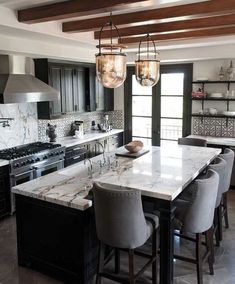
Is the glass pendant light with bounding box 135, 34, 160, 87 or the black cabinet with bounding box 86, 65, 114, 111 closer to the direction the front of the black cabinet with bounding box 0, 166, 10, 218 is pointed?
the glass pendant light

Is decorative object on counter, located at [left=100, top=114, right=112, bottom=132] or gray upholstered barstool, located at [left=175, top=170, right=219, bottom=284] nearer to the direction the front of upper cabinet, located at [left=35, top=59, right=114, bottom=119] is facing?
the gray upholstered barstool

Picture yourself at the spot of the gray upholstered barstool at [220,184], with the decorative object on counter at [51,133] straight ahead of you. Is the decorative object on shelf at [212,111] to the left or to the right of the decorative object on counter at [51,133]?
right

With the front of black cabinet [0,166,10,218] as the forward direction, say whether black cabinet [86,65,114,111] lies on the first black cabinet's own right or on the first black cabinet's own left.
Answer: on the first black cabinet's own left

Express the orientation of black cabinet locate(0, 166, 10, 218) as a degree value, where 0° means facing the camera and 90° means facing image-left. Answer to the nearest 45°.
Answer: approximately 315°

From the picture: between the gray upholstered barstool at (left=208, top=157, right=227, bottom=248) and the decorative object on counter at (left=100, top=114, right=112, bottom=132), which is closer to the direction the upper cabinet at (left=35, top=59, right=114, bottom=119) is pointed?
the gray upholstered barstool

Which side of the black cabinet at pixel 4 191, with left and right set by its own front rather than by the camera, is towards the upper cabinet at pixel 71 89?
left

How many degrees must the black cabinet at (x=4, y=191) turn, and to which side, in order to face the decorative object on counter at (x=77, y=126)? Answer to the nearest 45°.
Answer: approximately 90° to its left

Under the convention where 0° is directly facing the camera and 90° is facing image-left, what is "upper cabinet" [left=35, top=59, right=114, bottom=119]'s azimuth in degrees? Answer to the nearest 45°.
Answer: approximately 315°

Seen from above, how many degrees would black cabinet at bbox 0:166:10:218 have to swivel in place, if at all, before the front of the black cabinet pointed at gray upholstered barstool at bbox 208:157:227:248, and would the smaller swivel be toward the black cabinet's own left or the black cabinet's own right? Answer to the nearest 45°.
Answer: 0° — it already faces it

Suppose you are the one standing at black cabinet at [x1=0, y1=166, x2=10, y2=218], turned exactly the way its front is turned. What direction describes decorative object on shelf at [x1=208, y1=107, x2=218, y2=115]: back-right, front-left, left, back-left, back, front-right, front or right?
front-left

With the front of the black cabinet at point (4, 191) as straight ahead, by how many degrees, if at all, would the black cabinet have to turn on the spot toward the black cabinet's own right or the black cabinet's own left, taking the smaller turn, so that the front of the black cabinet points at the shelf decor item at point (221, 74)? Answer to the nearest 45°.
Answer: approximately 45° to the black cabinet's own left
